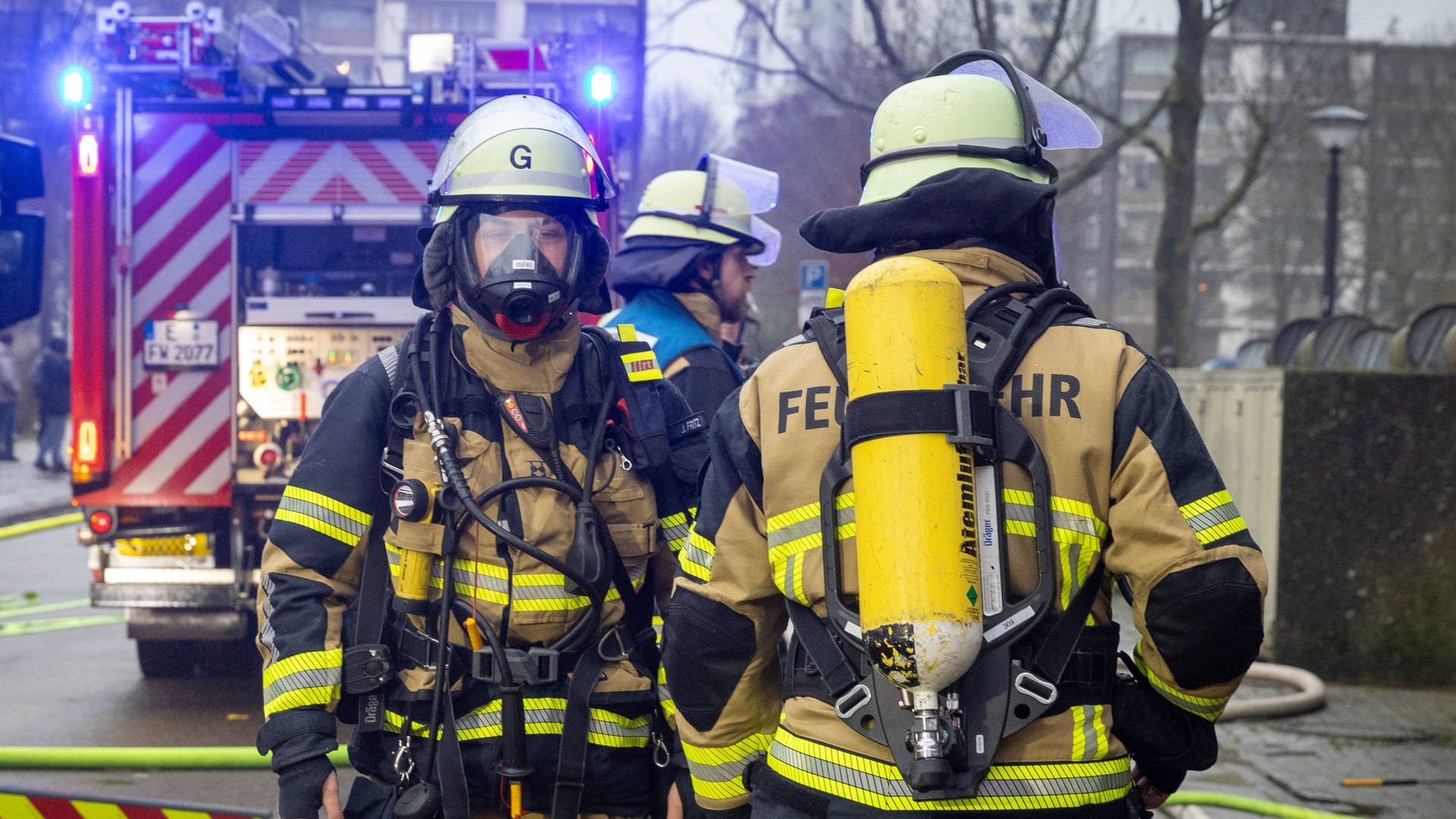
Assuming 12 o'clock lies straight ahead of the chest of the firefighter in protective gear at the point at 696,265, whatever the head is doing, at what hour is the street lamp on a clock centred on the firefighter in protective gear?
The street lamp is roughly at 10 o'clock from the firefighter in protective gear.

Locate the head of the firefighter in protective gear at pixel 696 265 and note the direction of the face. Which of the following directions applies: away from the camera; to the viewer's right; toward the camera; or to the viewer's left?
to the viewer's right

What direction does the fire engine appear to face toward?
away from the camera

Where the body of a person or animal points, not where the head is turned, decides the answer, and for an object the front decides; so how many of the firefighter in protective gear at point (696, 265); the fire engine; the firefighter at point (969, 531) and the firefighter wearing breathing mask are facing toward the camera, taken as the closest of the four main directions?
1

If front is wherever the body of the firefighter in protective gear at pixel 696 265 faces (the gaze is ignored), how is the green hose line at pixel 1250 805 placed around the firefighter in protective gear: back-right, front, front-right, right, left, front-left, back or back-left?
front

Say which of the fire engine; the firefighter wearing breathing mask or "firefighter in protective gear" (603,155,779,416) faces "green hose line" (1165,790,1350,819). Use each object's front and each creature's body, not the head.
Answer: the firefighter in protective gear

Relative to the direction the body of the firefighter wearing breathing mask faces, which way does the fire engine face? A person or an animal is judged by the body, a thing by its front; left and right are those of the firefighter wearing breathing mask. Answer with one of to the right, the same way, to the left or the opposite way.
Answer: the opposite way

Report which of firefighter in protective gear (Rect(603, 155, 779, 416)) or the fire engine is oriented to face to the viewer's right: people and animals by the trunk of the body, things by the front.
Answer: the firefighter in protective gear

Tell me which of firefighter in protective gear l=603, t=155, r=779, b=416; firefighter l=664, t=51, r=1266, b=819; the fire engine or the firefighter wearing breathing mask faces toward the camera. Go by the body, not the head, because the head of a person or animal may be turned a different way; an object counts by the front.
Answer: the firefighter wearing breathing mask

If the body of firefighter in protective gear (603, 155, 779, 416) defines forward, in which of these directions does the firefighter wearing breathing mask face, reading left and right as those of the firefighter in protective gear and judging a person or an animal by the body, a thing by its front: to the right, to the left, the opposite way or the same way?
to the right

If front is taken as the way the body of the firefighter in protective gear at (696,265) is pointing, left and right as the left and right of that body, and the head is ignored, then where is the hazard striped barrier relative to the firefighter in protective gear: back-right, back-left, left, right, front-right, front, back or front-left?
back-right

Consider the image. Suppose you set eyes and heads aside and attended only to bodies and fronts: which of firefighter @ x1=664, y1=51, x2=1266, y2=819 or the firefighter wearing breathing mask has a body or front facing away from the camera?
the firefighter

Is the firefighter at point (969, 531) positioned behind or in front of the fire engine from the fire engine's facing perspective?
behind

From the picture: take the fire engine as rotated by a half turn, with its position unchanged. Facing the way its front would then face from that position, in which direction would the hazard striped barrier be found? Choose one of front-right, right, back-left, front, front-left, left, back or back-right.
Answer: front

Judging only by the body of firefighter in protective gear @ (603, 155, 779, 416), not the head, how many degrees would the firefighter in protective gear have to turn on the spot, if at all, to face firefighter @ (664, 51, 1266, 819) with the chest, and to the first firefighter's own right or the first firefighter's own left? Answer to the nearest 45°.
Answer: approximately 90° to the first firefighter's own right

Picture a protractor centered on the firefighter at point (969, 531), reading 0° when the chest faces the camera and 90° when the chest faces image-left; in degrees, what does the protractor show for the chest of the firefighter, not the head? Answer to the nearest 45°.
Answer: approximately 180°

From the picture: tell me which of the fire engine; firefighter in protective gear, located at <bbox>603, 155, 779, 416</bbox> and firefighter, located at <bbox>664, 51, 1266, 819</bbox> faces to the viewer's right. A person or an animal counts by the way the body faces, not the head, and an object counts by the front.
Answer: the firefighter in protective gear

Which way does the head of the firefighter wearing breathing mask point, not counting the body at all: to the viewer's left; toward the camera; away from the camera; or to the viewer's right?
toward the camera

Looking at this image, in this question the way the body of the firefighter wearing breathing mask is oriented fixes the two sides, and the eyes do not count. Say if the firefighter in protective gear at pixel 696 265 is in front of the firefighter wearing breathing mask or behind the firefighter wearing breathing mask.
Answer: behind

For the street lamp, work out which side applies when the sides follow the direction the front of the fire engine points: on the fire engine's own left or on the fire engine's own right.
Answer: on the fire engine's own right
